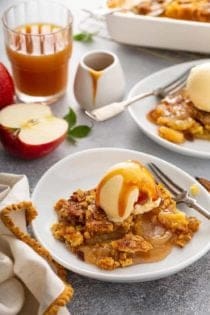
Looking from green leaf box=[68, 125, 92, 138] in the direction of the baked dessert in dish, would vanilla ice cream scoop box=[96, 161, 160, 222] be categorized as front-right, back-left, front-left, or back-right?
back-right

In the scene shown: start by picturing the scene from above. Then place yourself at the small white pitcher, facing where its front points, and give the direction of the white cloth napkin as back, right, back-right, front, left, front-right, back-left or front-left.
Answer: front
